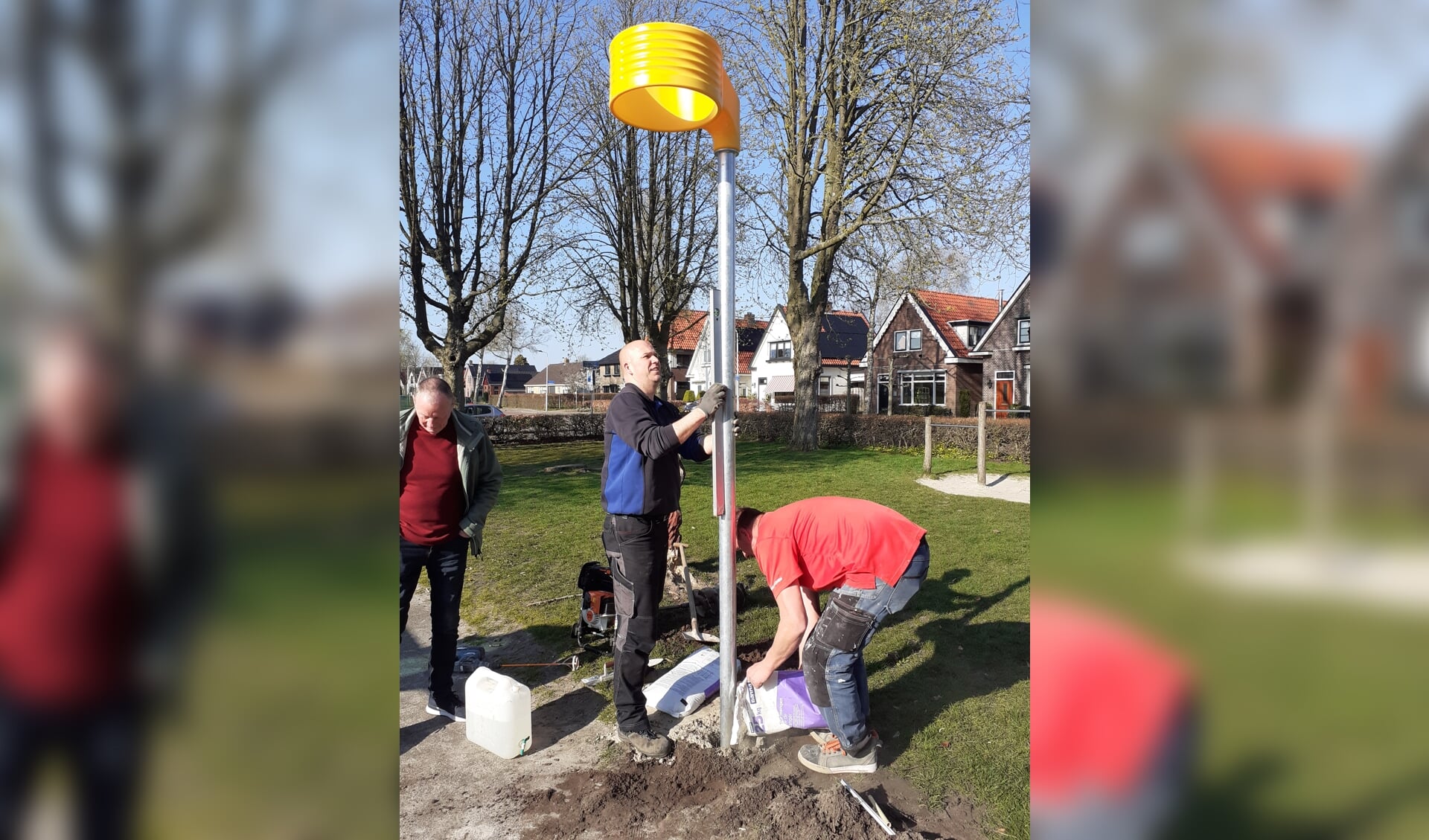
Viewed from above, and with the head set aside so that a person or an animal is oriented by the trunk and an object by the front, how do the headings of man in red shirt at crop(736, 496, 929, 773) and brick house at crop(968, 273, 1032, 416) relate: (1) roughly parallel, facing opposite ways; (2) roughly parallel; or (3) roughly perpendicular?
roughly perpendicular

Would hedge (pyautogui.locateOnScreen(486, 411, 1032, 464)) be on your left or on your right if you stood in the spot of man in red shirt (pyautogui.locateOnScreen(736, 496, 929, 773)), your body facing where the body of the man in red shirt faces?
on your right

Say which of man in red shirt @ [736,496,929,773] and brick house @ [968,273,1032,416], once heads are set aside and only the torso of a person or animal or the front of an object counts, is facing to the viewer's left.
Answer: the man in red shirt

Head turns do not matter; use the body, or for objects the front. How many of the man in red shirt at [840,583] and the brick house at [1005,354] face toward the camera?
1

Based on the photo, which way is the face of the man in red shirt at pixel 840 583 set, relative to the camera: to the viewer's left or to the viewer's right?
to the viewer's left

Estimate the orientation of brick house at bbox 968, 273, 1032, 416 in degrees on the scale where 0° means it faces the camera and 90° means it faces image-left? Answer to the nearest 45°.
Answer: approximately 0°

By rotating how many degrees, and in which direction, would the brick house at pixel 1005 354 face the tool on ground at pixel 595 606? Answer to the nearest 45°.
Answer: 0° — it already faces it

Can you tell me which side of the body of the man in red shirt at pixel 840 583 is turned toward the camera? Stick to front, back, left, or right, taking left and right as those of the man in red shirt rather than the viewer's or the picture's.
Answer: left

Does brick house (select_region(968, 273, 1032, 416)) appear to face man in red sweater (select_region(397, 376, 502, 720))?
yes
